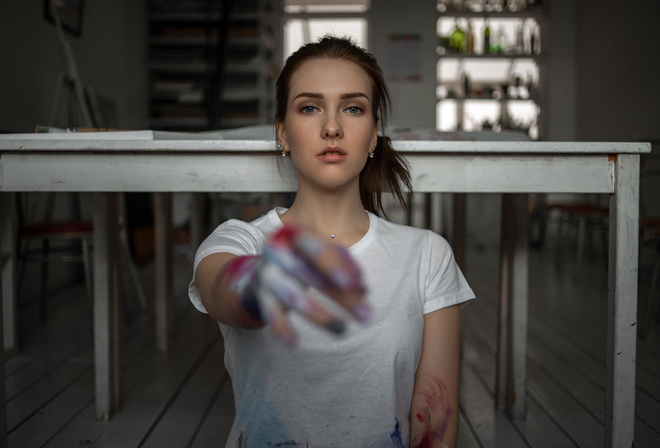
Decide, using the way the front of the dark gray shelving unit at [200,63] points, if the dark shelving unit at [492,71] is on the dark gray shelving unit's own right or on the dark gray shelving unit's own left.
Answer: on the dark gray shelving unit's own left

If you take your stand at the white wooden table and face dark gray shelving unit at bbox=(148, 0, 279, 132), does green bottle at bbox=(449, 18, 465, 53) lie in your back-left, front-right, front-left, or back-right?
front-right

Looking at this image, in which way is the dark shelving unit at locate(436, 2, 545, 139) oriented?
toward the camera

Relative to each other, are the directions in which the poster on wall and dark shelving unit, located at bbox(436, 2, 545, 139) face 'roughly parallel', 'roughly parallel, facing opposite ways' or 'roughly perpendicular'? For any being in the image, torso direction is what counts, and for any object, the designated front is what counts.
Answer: roughly parallel

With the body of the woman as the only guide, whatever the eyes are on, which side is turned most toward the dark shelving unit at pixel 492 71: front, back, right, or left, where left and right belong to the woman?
back

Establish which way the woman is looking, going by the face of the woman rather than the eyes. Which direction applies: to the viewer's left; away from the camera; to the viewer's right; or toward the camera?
toward the camera

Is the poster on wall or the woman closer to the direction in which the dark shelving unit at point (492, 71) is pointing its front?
the woman

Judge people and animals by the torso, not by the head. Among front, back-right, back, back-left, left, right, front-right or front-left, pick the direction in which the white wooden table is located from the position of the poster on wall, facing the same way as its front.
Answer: front

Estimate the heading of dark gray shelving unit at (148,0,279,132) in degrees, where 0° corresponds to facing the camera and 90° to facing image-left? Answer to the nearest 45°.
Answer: approximately 0°

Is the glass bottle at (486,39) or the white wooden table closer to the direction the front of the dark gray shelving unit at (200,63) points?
the white wooden table

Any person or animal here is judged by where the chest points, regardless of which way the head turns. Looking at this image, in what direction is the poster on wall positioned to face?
toward the camera

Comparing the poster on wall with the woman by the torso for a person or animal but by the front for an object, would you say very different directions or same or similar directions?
same or similar directions

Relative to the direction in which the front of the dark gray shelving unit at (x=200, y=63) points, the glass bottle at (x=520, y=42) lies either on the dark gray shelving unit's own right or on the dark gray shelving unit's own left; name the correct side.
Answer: on the dark gray shelving unit's own left

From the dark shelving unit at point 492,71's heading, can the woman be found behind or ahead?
ahead

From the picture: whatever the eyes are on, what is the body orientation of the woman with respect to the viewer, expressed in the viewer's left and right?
facing the viewer

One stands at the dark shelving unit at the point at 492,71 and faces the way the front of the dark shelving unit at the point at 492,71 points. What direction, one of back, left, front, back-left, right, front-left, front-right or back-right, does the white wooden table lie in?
front

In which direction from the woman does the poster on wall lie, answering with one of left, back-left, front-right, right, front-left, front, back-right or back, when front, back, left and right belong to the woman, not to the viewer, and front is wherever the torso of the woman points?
back
